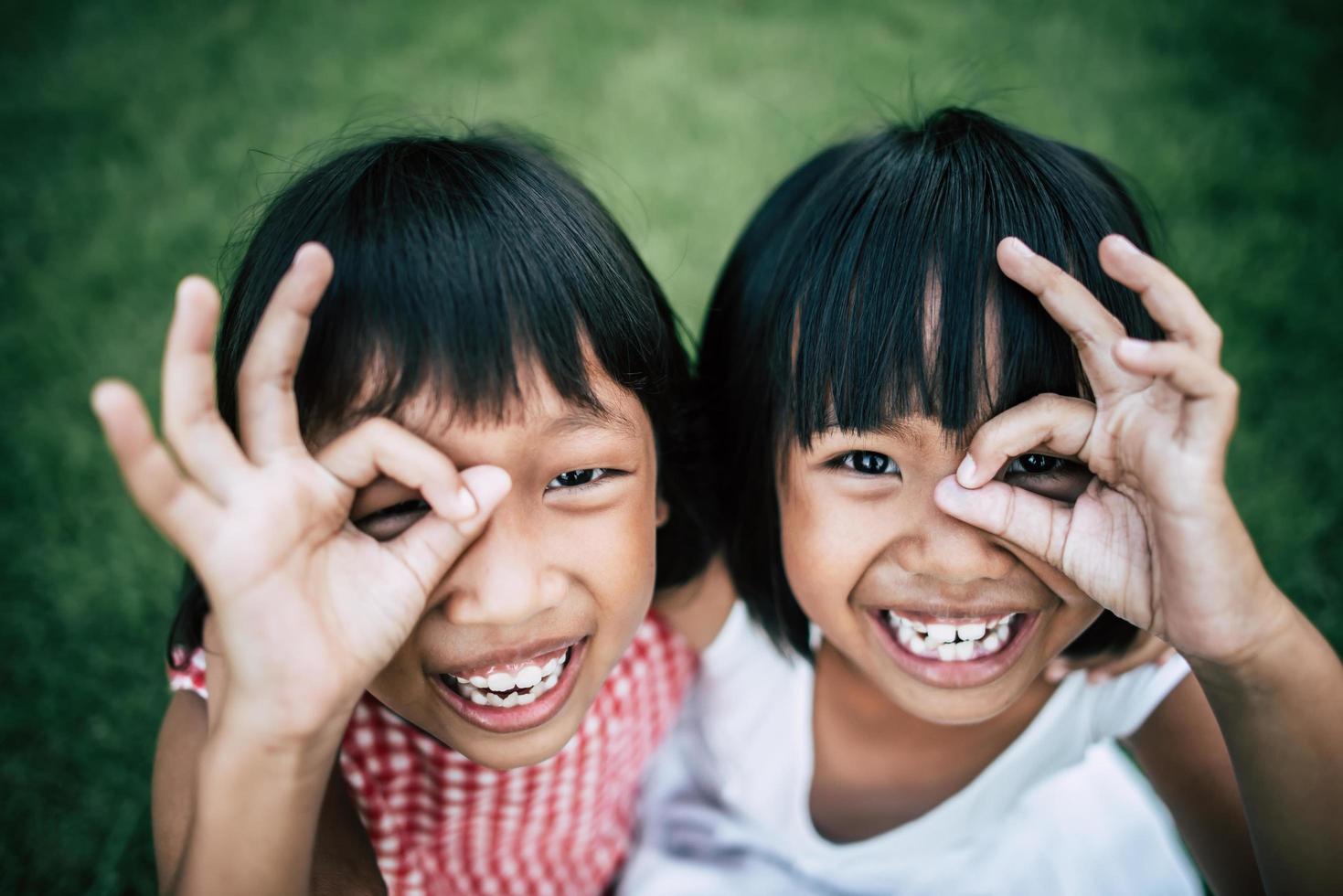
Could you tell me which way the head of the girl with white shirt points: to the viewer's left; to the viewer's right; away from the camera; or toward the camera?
toward the camera

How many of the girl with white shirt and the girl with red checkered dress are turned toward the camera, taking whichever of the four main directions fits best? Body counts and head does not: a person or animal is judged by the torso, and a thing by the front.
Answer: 2

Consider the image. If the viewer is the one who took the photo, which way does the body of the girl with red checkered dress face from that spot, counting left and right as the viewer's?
facing the viewer

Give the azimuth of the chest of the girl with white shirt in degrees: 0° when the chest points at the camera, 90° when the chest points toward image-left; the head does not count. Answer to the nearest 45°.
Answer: approximately 0°

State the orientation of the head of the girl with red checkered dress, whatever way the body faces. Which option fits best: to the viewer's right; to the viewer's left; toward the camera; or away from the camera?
toward the camera
